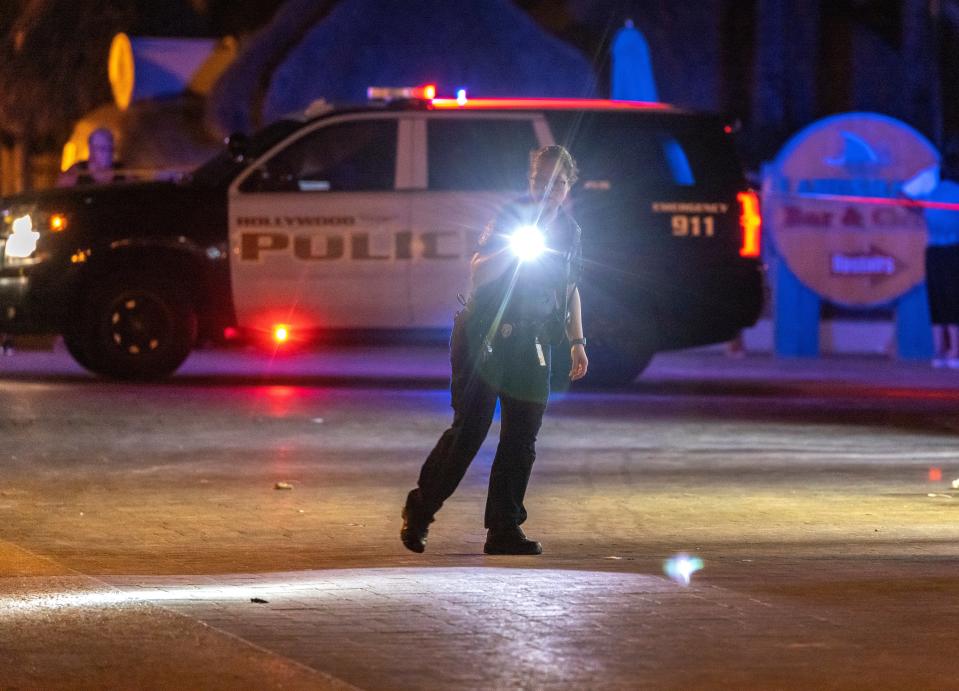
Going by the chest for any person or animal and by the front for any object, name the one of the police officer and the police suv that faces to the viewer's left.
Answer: the police suv

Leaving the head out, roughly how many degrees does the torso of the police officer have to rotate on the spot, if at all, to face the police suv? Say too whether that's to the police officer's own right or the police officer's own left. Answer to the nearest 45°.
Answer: approximately 135° to the police officer's own left

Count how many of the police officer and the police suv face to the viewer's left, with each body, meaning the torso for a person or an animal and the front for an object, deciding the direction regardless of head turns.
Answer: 1

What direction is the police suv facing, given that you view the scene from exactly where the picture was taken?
facing to the left of the viewer

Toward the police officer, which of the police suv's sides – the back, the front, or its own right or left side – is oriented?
left

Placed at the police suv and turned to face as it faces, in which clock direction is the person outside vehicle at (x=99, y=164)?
The person outside vehicle is roughly at 2 o'clock from the police suv.
